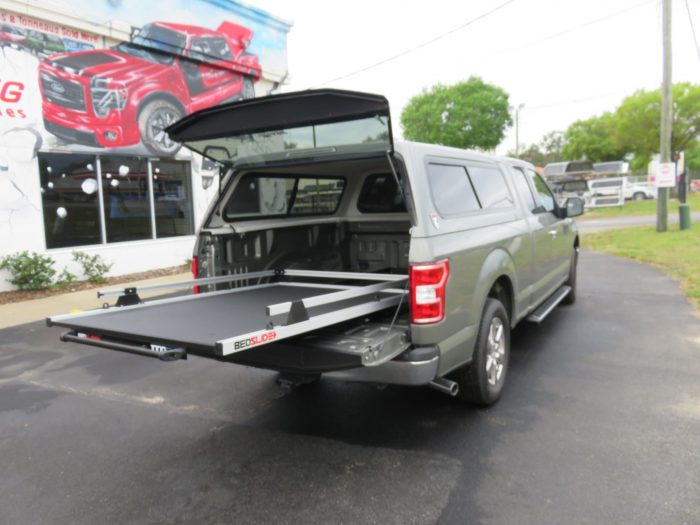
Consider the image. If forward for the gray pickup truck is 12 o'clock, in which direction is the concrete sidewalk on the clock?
The concrete sidewalk is roughly at 9 o'clock from the gray pickup truck.

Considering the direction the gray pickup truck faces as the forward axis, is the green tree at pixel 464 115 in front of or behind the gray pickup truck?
in front

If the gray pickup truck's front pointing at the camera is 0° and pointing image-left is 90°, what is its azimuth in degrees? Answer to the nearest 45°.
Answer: approximately 225°

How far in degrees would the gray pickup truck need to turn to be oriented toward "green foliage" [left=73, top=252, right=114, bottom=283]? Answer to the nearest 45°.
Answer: approximately 90° to its left

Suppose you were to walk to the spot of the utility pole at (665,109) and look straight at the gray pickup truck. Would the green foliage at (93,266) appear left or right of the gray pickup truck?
right

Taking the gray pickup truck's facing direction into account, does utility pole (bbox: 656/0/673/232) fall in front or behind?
in front
